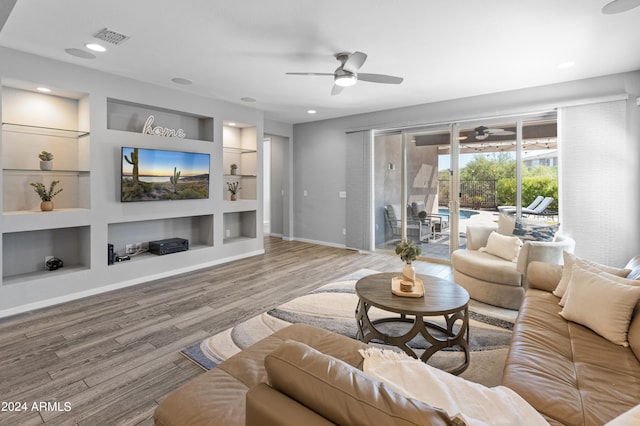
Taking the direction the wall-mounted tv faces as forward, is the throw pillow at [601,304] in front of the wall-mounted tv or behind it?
in front

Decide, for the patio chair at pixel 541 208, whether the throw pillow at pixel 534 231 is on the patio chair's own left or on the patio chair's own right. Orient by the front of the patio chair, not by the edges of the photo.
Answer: on the patio chair's own left

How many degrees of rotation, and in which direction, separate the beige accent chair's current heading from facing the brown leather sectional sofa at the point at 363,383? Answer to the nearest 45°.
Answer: approximately 45° to its left

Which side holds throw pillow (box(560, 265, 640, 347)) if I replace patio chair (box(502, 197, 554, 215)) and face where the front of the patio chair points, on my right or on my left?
on my left

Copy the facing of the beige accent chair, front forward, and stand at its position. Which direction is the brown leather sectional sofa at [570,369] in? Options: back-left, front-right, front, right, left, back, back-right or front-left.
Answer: front-left

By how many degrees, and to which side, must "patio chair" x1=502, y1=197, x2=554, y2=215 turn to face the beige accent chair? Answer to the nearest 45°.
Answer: approximately 90° to its left

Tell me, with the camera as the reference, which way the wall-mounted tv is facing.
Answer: facing the viewer and to the right of the viewer

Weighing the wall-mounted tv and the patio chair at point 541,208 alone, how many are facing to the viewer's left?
1

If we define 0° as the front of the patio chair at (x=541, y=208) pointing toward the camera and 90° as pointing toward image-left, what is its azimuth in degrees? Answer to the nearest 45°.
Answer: approximately 90°

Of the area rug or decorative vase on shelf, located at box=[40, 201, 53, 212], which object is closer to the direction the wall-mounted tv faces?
the area rug

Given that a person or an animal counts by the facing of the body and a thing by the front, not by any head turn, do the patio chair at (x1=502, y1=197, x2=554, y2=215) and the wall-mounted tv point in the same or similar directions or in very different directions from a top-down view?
very different directions

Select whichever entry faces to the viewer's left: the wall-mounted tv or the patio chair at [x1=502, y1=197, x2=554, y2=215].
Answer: the patio chair

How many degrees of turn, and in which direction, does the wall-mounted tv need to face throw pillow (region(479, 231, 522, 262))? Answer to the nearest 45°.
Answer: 0° — it already faces it
